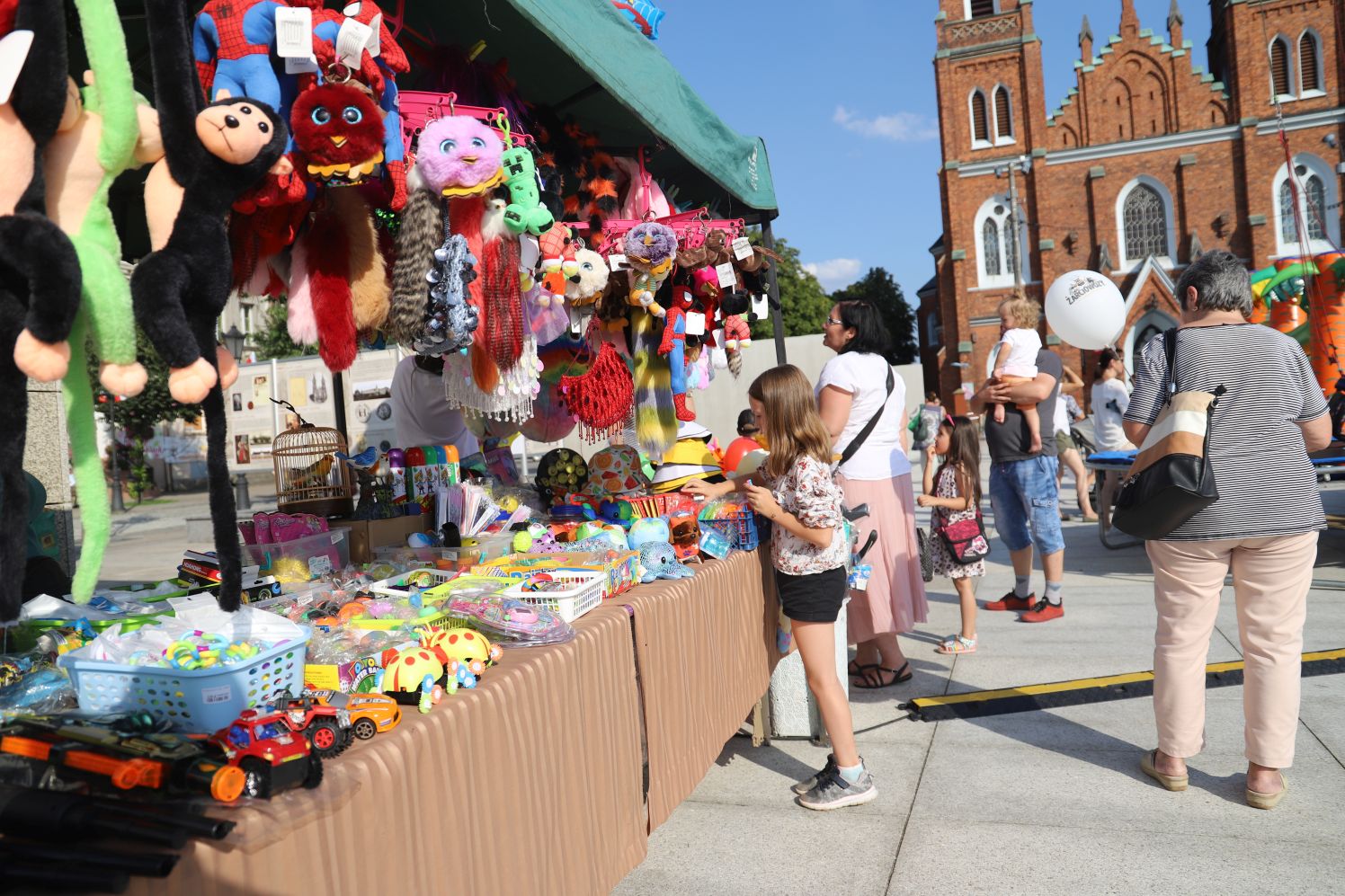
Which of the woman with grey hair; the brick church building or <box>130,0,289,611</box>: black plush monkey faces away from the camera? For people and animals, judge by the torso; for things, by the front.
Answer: the woman with grey hair

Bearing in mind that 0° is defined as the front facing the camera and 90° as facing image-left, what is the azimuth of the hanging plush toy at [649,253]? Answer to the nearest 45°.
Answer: approximately 0°

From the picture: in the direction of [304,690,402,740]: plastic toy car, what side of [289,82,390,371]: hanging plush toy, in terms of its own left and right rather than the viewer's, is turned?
front

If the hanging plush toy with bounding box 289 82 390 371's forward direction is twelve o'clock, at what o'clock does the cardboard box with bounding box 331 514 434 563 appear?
The cardboard box is roughly at 6 o'clock from the hanging plush toy.

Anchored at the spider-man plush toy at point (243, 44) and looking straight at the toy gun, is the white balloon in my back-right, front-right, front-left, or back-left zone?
back-left

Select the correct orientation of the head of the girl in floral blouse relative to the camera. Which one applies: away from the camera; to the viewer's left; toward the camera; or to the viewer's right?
to the viewer's left

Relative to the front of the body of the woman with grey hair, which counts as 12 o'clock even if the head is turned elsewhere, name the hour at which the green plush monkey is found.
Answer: The green plush monkey is roughly at 7 o'clock from the woman with grey hair.

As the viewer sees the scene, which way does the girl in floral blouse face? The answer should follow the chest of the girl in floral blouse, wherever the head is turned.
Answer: to the viewer's left

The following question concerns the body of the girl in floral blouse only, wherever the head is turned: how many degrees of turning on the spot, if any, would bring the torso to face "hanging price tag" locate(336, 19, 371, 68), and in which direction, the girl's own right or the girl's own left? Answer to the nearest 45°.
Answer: approximately 45° to the girl's own left

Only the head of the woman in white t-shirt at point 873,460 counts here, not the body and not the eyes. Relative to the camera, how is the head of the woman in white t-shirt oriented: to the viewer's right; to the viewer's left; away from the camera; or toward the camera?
to the viewer's left

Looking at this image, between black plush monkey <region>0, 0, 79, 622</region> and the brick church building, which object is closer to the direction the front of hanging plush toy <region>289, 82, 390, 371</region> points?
the black plush monkey

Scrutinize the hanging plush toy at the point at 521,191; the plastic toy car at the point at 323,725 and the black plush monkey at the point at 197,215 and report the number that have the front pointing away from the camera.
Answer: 0

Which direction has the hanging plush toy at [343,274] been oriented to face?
toward the camera

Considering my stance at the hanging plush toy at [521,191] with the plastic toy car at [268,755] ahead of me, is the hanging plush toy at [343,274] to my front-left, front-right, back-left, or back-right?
front-right

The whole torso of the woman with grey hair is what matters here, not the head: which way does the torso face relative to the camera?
away from the camera
